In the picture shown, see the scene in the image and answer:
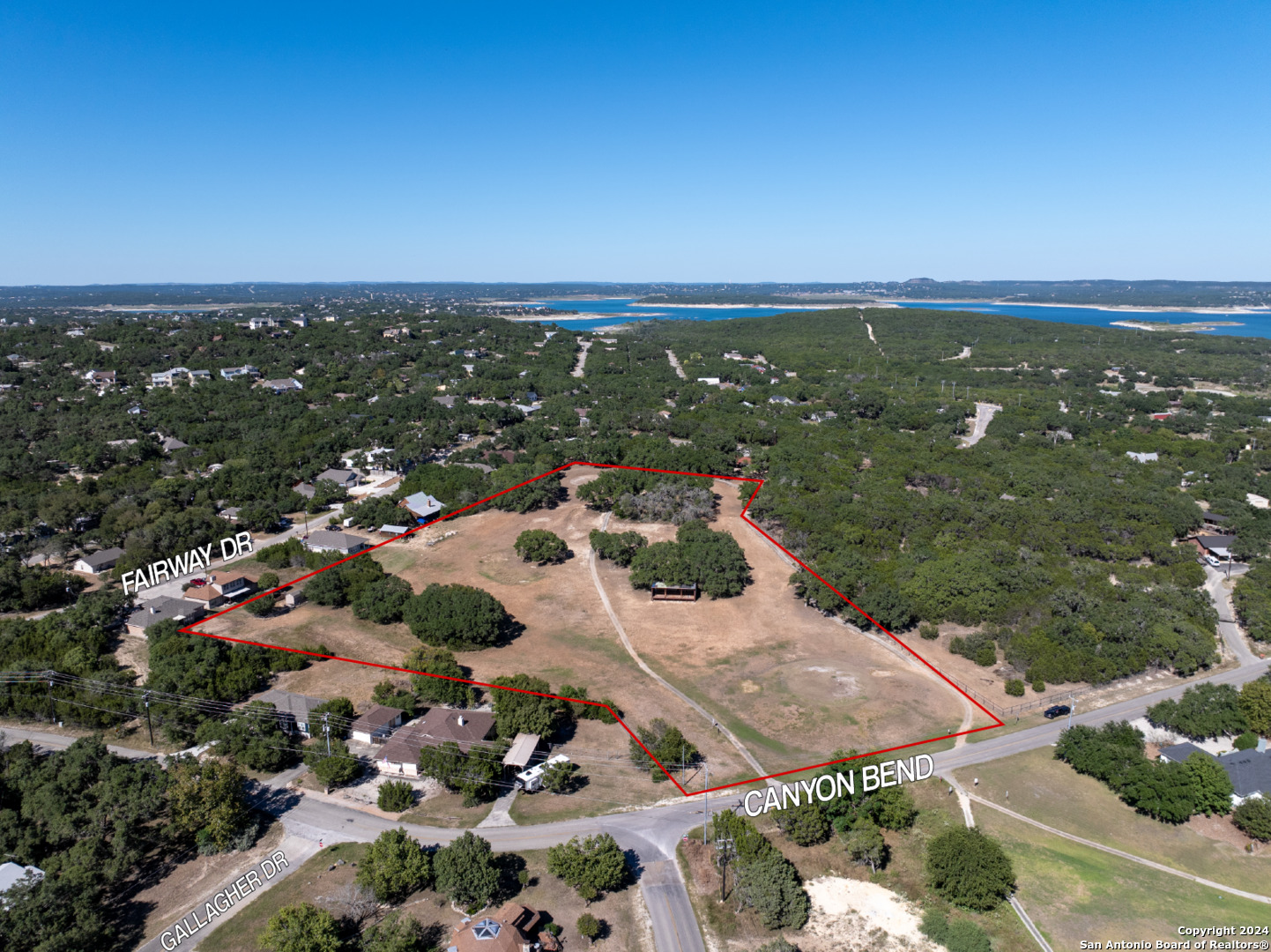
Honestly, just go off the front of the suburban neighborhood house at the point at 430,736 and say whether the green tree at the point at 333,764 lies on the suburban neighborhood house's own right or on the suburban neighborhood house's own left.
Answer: on the suburban neighborhood house's own right

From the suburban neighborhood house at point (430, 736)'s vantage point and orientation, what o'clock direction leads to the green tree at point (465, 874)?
The green tree is roughly at 12 o'clock from the suburban neighborhood house.

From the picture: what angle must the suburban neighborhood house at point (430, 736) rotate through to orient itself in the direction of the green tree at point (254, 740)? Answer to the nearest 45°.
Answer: approximately 90° to its right

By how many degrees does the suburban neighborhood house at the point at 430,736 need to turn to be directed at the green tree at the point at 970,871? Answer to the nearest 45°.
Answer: approximately 45° to its left

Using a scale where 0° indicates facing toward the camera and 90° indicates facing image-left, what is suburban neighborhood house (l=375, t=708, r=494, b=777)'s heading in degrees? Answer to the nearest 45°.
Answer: approximately 0°

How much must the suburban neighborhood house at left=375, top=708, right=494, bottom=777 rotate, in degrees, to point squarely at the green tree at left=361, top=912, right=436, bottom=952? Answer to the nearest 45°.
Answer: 0° — it already faces it

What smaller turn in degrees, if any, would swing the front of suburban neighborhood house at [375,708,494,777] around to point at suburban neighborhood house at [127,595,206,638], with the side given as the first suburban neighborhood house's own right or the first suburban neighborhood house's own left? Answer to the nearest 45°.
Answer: approximately 135° to the first suburban neighborhood house's own right

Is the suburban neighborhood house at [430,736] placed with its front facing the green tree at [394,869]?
yes

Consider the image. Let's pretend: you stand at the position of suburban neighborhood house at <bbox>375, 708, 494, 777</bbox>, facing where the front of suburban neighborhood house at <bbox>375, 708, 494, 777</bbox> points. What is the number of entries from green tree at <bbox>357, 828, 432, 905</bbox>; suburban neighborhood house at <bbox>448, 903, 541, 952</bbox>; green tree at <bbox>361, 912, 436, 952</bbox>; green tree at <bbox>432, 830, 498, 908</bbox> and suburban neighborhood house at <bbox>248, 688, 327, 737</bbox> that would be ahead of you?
4

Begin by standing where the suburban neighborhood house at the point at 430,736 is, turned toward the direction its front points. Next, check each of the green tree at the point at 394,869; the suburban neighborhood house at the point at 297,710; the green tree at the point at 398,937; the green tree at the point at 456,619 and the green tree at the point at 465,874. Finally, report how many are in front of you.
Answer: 3
